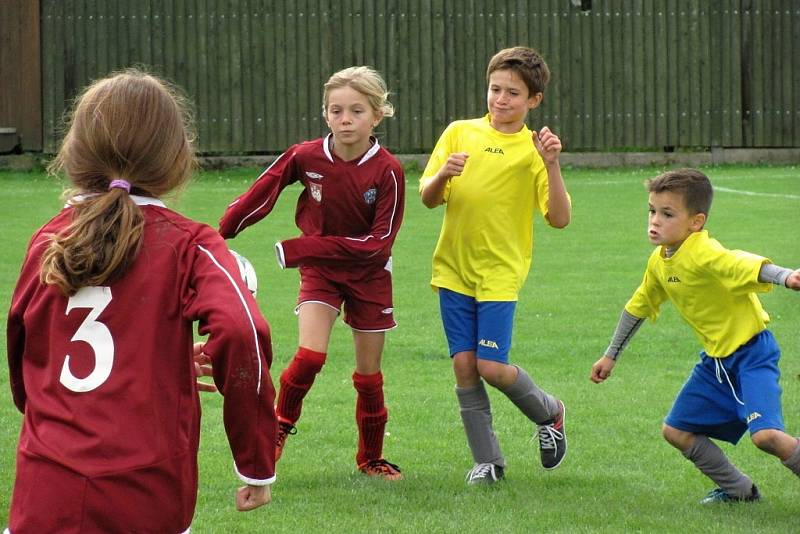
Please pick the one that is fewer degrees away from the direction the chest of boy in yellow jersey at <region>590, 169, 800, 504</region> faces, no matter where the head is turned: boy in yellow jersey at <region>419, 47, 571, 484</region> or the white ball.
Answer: the white ball

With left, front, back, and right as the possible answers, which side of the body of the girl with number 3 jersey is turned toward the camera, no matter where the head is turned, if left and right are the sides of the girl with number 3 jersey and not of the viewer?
back

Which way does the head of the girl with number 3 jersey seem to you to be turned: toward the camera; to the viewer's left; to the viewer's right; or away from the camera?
away from the camera

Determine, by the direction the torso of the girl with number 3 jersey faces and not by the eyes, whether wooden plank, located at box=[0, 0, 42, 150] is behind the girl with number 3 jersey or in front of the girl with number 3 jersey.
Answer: in front

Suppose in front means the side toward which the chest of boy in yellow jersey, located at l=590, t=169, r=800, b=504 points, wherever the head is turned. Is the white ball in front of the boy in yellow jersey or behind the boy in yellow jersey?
in front

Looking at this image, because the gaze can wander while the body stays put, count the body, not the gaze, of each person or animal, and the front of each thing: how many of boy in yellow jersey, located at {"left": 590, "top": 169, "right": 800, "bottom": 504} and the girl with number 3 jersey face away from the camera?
1

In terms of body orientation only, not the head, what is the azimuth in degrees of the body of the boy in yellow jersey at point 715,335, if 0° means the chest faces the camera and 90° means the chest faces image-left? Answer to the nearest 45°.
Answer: approximately 45°

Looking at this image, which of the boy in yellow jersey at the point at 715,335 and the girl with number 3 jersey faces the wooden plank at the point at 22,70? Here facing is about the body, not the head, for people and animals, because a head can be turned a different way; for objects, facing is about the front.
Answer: the girl with number 3 jersey

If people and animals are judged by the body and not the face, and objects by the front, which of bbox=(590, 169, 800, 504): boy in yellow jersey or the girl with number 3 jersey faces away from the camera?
the girl with number 3 jersey
